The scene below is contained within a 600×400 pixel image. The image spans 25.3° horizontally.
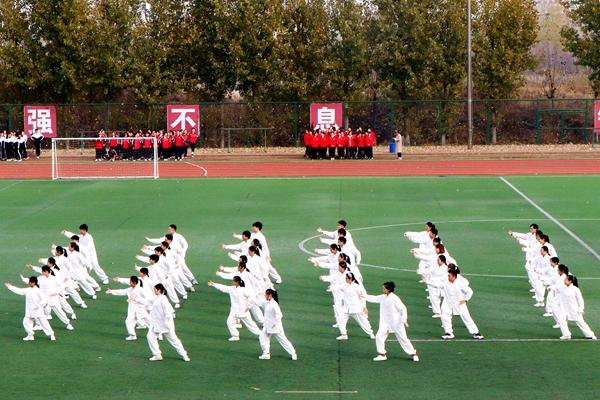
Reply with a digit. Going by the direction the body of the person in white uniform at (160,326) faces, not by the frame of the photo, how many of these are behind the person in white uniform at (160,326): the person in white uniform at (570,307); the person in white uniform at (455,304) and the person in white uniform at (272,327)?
3

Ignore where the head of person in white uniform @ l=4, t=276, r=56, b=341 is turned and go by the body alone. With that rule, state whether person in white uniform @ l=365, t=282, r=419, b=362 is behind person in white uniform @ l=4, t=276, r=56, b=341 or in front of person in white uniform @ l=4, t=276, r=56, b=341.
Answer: behind

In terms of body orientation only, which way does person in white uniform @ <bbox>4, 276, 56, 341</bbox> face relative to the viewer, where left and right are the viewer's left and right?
facing to the left of the viewer

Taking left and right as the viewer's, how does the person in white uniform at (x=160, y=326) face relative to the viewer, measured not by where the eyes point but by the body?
facing to the left of the viewer

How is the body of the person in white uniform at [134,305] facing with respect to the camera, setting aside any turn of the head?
to the viewer's left

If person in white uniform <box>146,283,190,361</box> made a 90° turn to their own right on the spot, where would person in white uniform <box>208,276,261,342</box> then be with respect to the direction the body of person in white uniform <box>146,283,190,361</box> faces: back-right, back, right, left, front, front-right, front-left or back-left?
front-right

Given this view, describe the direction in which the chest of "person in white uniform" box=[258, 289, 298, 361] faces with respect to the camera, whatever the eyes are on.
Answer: to the viewer's left

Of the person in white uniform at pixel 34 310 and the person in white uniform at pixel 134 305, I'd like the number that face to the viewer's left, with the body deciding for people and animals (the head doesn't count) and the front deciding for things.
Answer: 2
